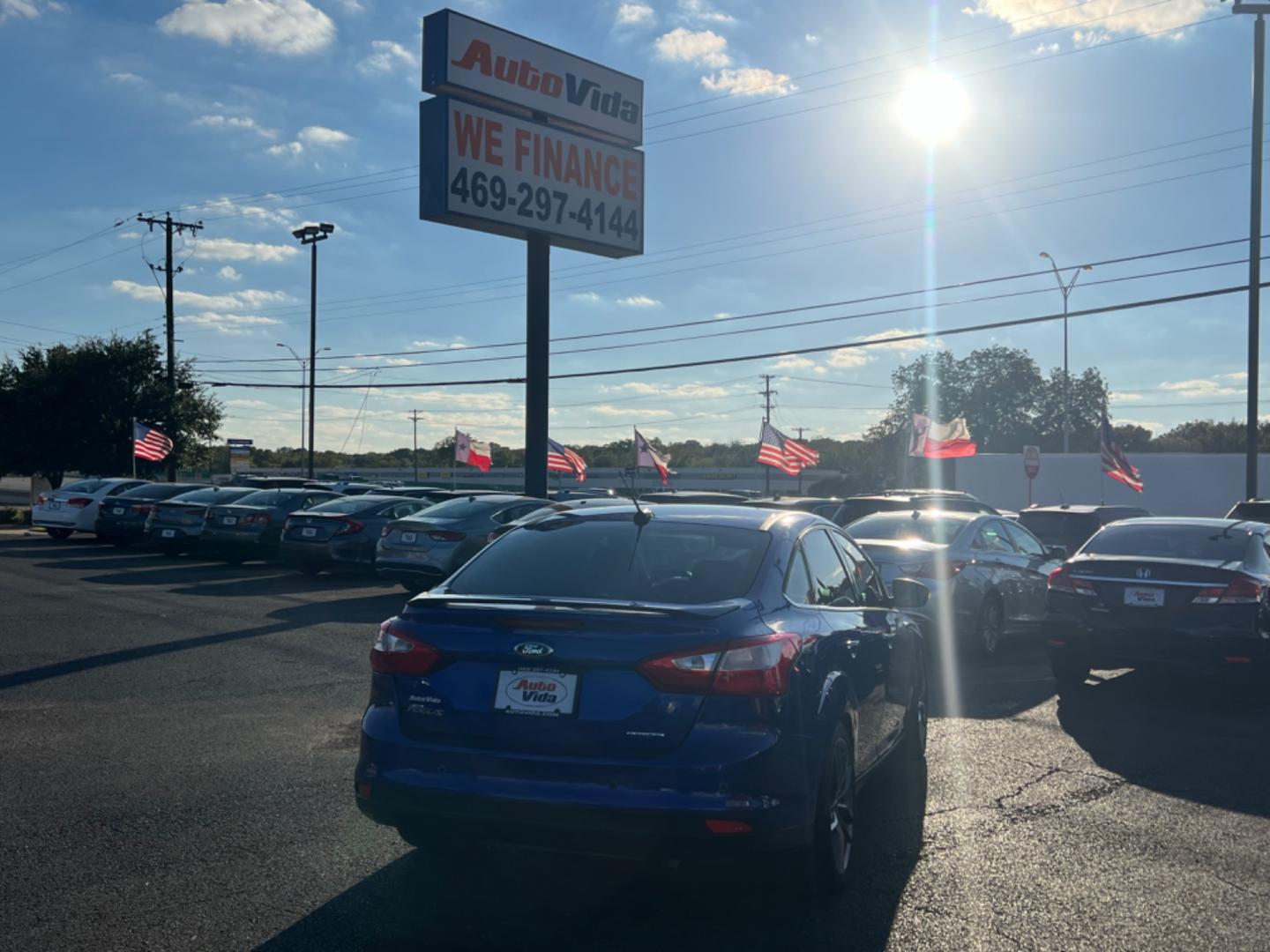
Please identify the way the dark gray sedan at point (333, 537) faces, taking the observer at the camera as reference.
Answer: facing away from the viewer and to the right of the viewer

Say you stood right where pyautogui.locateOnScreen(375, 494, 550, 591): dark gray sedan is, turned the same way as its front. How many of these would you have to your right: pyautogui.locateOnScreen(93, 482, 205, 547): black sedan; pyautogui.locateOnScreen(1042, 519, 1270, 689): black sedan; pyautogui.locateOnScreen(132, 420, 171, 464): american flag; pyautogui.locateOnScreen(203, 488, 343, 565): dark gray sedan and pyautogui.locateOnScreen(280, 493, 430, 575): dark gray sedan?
1

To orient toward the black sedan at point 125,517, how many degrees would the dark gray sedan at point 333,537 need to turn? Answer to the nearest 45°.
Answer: approximately 90° to its left

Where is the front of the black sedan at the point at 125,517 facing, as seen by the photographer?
facing away from the viewer and to the right of the viewer

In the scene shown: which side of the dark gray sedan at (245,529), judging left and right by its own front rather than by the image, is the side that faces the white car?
left

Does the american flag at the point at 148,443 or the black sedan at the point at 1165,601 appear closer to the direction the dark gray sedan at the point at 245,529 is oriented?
the american flag

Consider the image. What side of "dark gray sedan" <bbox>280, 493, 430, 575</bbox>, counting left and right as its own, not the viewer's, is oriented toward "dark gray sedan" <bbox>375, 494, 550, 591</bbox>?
right

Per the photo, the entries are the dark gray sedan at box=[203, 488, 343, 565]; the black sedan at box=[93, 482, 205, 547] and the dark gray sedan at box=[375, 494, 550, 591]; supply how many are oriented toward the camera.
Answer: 0

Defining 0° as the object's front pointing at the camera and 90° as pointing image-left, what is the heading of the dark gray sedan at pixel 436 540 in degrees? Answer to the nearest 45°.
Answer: approximately 225°

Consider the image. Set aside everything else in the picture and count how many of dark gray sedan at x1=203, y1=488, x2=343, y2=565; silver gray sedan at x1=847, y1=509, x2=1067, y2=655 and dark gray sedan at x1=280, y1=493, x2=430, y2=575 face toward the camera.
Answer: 0
